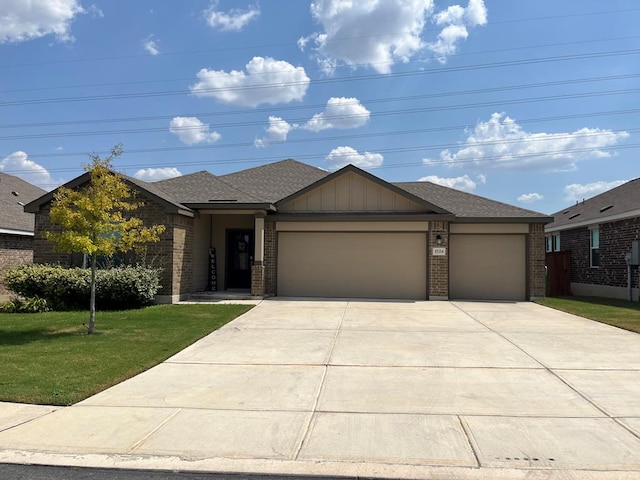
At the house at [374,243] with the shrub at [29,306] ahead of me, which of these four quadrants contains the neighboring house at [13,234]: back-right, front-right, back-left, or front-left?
front-right

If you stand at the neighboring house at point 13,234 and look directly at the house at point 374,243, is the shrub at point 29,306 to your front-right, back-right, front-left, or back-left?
front-right

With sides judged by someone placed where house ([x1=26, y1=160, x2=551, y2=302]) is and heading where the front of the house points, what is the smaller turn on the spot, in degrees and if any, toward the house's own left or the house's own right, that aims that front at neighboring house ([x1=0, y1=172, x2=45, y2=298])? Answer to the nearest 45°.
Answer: approximately 90° to the house's own right

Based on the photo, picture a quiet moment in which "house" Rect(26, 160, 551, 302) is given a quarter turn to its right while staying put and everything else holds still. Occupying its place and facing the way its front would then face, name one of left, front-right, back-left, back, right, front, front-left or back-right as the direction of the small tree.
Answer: front-left

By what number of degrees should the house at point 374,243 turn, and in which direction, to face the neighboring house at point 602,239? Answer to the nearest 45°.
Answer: approximately 90° to its left

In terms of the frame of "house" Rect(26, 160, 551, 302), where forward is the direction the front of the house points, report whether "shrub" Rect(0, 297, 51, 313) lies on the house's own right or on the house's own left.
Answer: on the house's own right

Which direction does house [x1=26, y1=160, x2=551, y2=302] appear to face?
toward the camera
